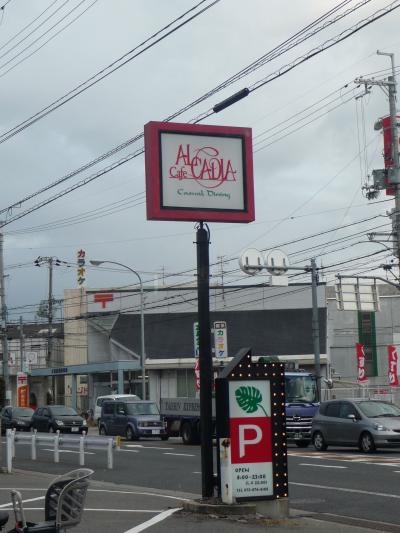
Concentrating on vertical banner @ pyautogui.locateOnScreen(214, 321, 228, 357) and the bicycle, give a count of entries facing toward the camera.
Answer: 1

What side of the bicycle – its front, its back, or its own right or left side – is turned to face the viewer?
left

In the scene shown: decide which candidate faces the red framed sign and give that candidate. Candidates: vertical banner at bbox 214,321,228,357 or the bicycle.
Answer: the vertical banner

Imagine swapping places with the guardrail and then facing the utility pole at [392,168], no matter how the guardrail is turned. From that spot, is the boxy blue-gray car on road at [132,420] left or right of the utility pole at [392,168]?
left

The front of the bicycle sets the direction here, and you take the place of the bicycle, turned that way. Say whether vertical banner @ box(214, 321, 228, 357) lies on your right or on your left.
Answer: on your right

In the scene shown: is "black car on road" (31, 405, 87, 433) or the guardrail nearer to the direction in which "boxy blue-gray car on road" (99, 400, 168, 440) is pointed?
the guardrail

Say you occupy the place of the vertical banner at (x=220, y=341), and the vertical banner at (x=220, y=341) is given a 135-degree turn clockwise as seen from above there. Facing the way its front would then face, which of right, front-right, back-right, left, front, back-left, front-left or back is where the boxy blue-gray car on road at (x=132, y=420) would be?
front-left
